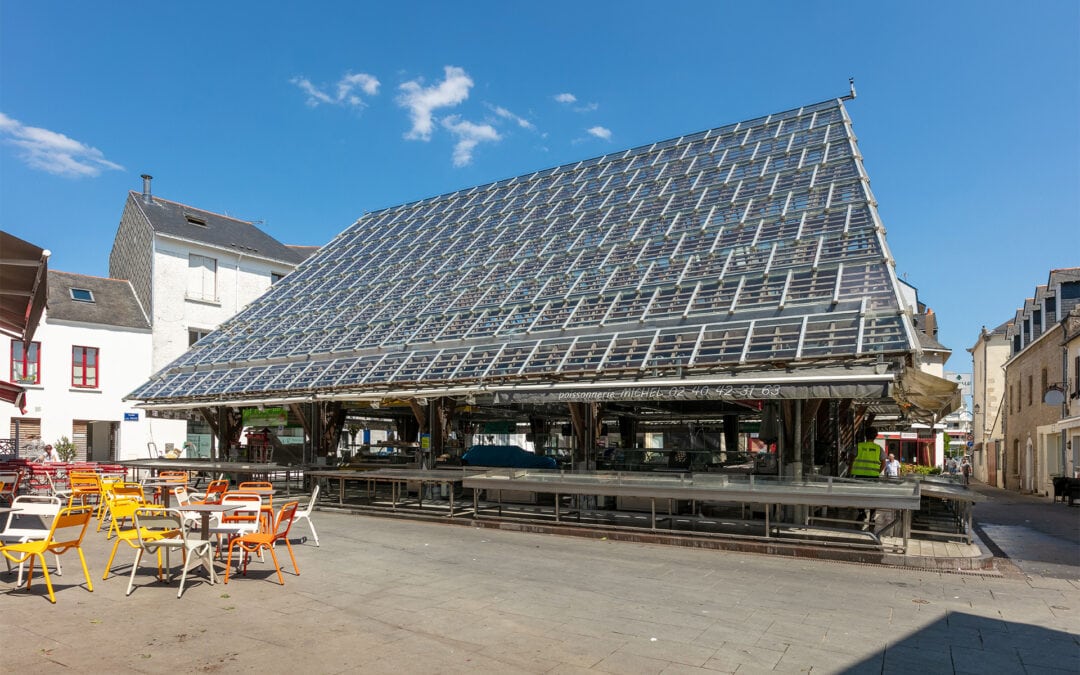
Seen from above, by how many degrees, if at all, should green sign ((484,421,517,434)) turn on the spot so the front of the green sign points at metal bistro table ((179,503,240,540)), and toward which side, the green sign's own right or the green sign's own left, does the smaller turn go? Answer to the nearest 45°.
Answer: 0° — it already faces it

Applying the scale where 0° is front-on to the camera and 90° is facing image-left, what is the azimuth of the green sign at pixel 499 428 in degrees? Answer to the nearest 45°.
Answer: approximately 0°

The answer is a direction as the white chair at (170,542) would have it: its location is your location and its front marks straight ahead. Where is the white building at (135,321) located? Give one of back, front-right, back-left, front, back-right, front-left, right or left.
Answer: front-left

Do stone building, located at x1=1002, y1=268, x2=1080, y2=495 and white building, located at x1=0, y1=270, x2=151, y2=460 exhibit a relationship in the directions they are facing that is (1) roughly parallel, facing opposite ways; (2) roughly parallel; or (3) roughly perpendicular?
roughly perpendicular

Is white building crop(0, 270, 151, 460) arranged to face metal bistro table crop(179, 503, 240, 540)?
yes

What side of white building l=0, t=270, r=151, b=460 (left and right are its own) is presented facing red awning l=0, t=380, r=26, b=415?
front
